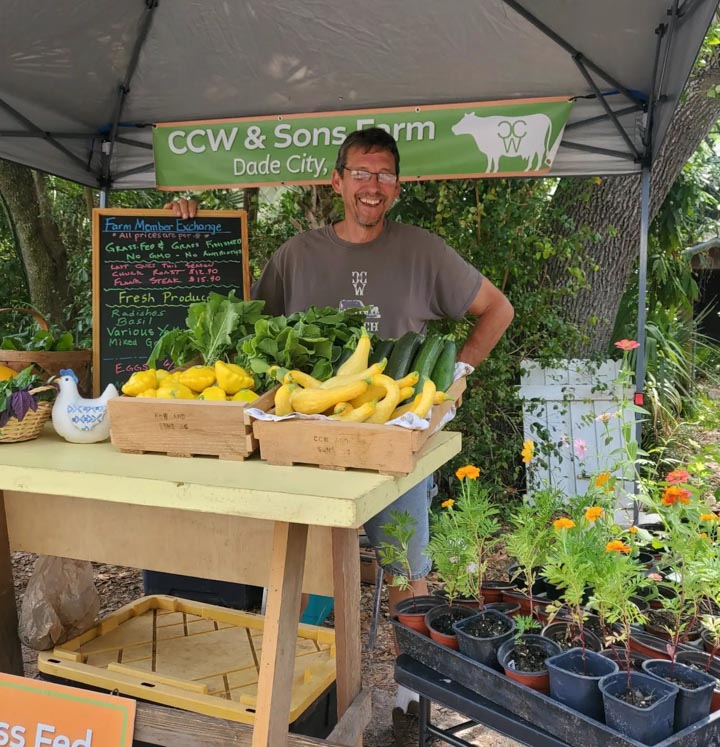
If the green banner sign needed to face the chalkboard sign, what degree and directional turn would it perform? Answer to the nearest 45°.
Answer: approximately 90° to its right

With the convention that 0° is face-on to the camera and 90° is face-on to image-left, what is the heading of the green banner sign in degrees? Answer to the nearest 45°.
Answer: approximately 0°

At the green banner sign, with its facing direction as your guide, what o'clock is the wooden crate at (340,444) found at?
The wooden crate is roughly at 12 o'clock from the green banner sign.

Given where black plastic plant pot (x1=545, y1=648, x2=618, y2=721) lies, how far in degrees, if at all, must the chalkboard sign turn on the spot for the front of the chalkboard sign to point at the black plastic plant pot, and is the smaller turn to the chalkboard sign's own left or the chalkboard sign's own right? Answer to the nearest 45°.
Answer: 0° — it already faces it

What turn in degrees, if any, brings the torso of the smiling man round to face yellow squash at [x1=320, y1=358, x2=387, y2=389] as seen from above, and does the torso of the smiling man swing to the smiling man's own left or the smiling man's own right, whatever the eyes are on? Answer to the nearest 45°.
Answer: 0° — they already face it

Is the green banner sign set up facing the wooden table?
yes

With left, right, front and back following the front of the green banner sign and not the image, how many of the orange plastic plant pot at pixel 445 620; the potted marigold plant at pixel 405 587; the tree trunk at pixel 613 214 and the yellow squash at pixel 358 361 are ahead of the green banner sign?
3

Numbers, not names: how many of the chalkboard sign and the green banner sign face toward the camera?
2

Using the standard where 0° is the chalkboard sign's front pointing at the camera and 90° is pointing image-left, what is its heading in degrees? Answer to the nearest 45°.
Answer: approximately 0°

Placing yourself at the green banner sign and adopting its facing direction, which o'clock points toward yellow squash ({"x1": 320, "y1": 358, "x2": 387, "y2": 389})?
The yellow squash is roughly at 12 o'clock from the green banner sign.
